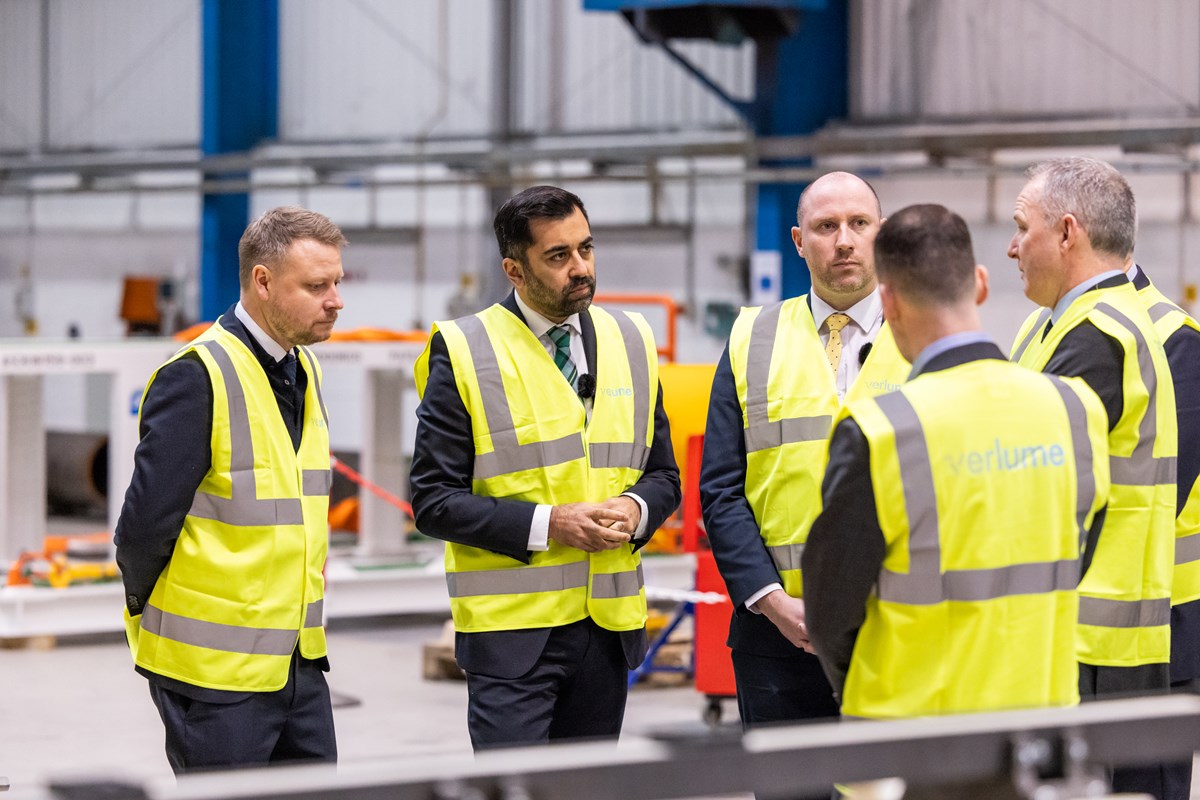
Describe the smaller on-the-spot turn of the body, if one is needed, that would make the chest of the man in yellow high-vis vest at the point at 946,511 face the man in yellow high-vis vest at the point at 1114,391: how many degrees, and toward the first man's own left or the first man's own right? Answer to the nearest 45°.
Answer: approximately 45° to the first man's own right

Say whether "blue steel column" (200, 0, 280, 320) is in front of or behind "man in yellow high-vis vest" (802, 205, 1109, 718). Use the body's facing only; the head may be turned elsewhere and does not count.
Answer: in front

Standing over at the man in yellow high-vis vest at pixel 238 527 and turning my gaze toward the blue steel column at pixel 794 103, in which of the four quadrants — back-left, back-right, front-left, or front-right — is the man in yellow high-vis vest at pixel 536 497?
front-right

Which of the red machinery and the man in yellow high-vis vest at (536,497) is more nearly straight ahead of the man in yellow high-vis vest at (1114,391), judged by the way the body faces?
the man in yellow high-vis vest

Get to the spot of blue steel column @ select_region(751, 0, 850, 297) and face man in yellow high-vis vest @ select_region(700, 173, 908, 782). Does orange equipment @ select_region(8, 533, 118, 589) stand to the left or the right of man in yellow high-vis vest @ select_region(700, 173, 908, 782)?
right

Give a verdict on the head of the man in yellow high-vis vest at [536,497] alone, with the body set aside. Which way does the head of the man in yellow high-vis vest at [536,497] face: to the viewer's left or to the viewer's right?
to the viewer's right

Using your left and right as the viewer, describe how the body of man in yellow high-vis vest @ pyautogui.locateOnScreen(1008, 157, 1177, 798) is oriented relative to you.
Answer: facing to the left of the viewer

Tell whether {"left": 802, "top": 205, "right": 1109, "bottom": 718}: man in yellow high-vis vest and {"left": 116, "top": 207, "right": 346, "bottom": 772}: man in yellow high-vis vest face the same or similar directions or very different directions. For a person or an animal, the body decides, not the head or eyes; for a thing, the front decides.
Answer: very different directions

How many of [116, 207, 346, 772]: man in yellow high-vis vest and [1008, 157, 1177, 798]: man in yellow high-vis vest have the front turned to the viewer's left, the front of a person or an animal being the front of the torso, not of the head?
1

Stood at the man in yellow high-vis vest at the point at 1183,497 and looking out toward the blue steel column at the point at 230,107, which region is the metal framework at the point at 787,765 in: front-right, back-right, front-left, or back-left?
back-left

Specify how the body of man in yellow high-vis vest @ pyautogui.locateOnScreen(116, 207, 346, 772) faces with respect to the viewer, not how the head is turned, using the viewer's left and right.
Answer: facing the viewer and to the right of the viewer

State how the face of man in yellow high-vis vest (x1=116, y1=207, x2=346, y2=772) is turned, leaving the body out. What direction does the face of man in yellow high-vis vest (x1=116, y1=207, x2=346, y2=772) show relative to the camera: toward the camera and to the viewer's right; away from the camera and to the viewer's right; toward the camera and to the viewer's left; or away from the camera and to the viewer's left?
toward the camera and to the viewer's right

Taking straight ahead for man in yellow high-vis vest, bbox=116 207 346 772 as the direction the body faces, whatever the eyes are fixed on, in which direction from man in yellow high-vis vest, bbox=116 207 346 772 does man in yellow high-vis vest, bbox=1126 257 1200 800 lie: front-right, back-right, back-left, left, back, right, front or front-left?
front-left

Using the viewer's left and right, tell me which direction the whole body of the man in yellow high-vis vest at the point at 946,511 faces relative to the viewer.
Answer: facing away from the viewer and to the left of the viewer
